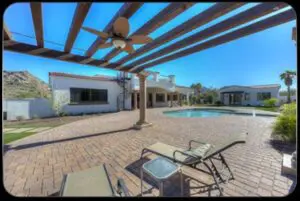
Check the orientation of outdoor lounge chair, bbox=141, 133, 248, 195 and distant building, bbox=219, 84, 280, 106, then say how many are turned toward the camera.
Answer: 1

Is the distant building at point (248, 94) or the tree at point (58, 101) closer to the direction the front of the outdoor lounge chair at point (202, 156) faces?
the tree

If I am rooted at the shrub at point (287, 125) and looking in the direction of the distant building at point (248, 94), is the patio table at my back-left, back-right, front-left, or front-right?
back-left

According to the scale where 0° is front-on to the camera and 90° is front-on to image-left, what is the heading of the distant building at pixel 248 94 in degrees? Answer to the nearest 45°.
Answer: approximately 0°

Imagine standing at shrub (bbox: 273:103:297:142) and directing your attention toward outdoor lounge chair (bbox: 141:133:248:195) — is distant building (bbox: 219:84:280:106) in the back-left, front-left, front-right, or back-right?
back-right
